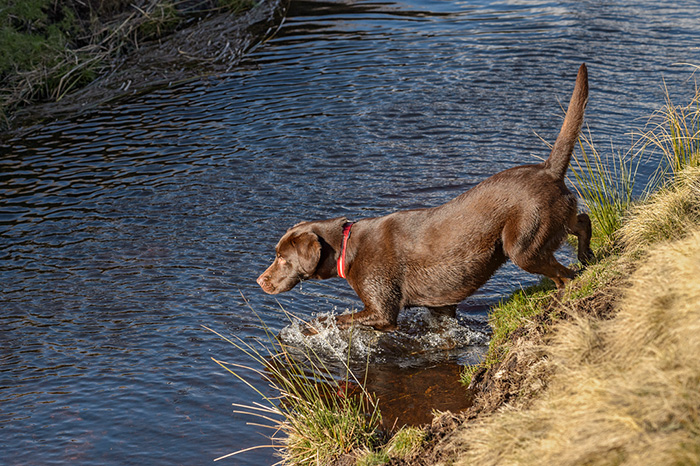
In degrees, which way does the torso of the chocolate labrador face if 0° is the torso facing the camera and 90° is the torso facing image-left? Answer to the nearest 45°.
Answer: approximately 90°

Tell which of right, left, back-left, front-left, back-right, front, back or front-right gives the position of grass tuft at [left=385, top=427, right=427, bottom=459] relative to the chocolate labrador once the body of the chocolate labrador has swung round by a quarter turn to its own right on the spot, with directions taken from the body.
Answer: back

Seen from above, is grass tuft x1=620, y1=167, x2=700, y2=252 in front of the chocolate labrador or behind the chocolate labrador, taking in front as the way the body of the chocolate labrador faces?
behind
